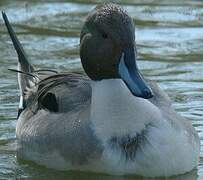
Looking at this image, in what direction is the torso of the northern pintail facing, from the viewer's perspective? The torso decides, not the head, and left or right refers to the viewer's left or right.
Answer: facing the viewer and to the right of the viewer
